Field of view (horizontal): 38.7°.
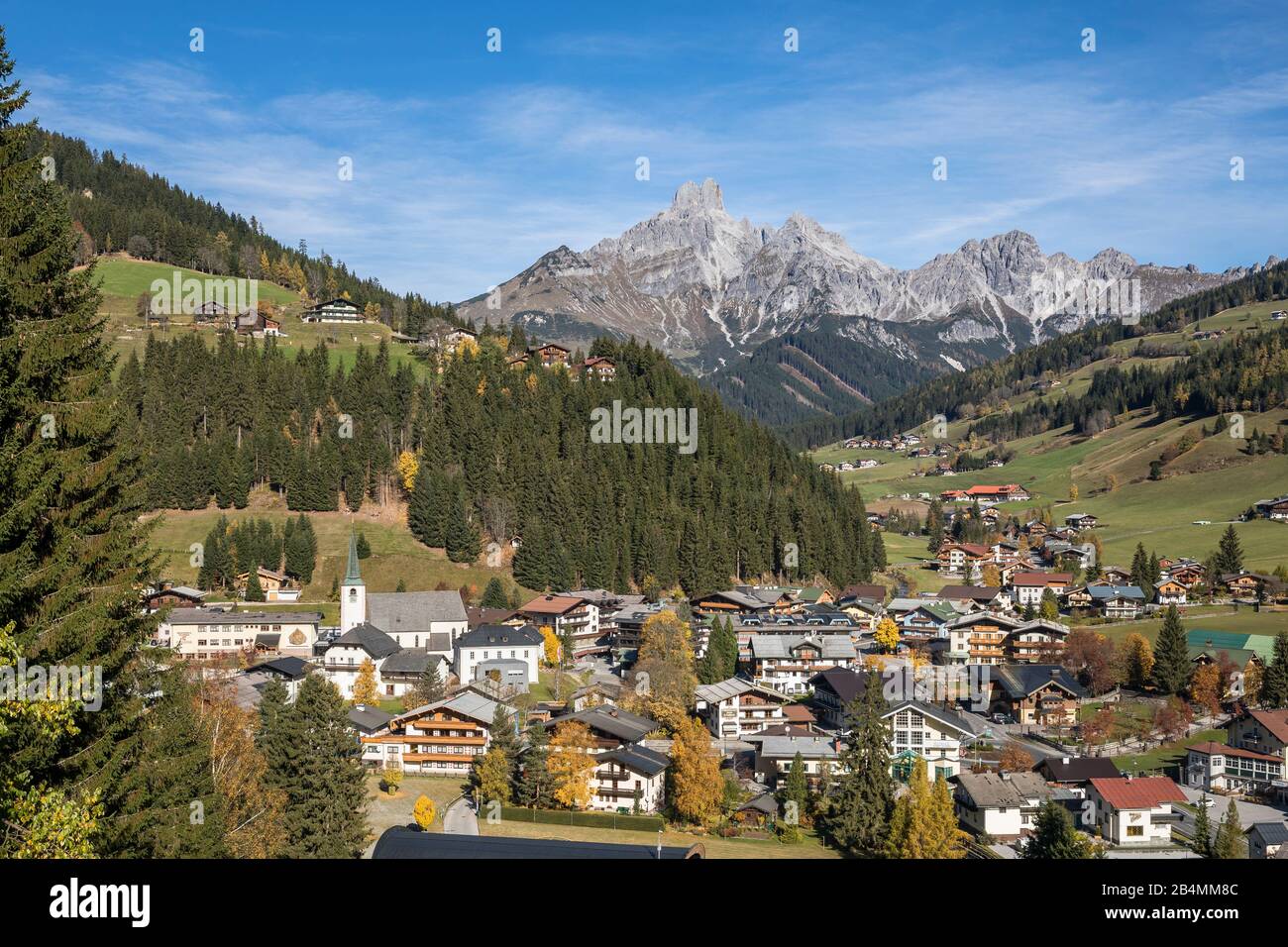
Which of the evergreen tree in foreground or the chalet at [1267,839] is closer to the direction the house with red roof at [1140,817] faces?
the evergreen tree in foreground

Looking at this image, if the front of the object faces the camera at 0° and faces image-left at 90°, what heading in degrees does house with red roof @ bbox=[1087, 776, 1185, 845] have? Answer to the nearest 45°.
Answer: approximately 0°

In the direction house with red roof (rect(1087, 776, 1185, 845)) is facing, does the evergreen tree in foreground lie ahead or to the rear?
ahead

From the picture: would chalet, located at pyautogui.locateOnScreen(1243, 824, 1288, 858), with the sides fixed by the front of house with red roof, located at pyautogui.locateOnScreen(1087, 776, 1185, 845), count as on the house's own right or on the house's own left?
on the house's own left

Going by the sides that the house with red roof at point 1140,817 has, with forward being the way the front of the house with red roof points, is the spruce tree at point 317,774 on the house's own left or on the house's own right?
on the house's own right

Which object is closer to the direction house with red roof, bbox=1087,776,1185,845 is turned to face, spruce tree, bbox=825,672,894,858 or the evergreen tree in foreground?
the evergreen tree in foreground
